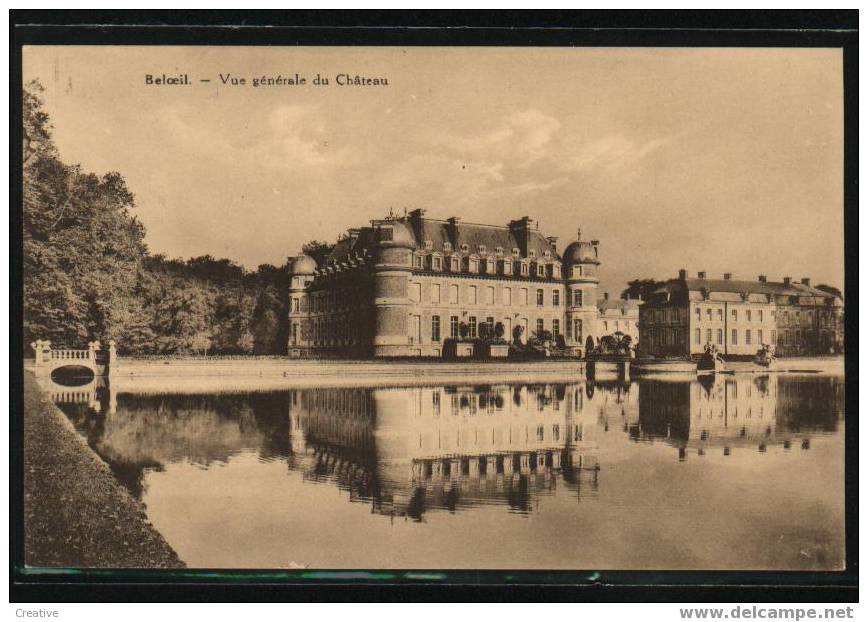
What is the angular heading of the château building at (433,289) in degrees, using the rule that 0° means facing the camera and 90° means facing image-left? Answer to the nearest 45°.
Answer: approximately 315°

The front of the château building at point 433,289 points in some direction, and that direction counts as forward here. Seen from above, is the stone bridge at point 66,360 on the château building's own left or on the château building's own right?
on the château building's own right

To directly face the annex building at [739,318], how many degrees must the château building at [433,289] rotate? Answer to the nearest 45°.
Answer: approximately 45° to its left

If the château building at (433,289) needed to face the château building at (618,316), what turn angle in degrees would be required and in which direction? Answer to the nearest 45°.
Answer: approximately 45° to its left
